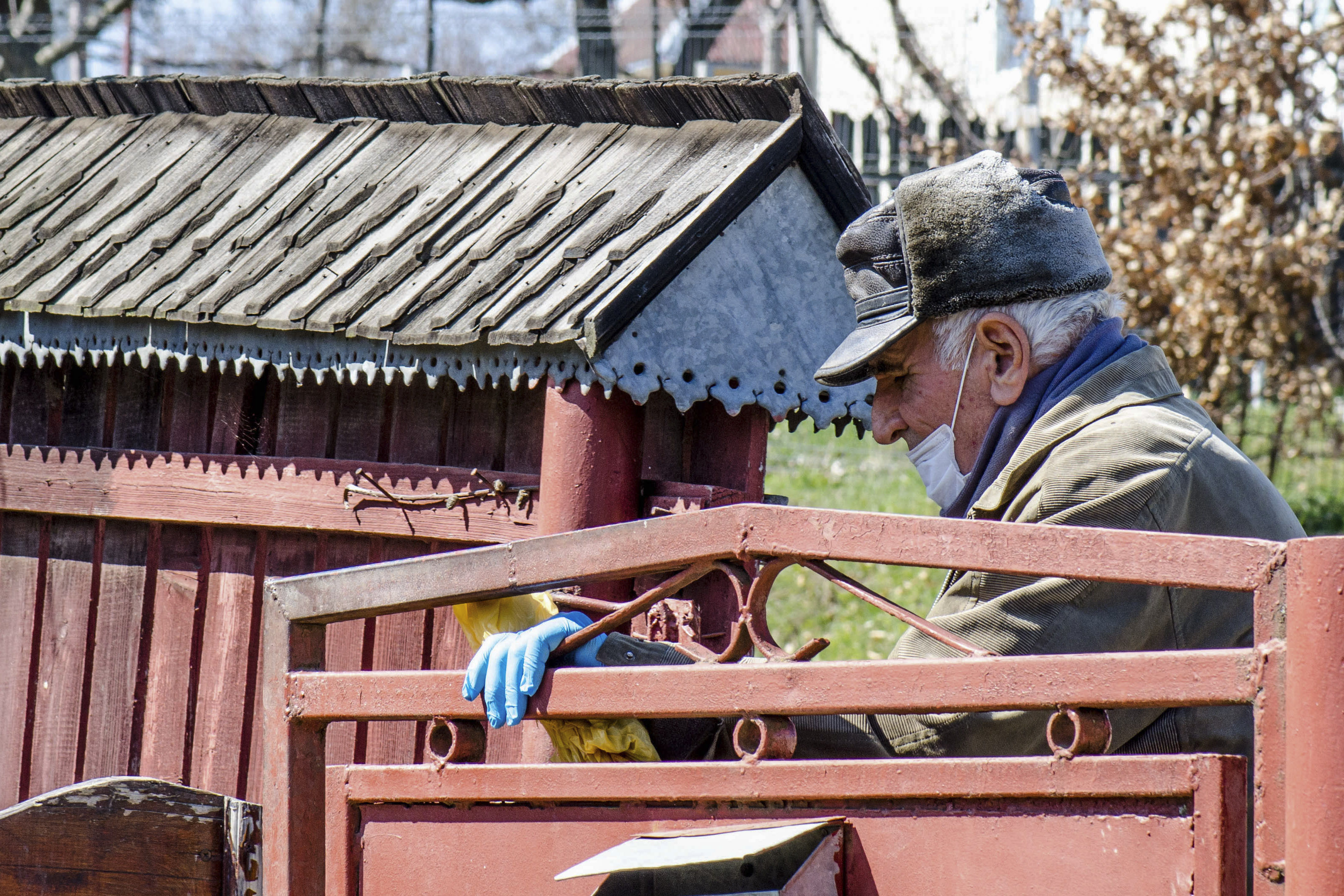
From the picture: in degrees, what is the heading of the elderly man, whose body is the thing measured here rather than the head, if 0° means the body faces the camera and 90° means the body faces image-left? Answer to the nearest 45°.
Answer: approximately 90°

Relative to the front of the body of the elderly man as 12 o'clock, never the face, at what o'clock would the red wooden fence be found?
The red wooden fence is roughly at 1 o'clock from the elderly man.

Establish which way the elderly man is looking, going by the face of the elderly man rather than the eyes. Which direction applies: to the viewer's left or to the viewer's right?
to the viewer's left

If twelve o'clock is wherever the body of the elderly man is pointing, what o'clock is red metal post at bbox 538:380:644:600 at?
The red metal post is roughly at 1 o'clock from the elderly man.
